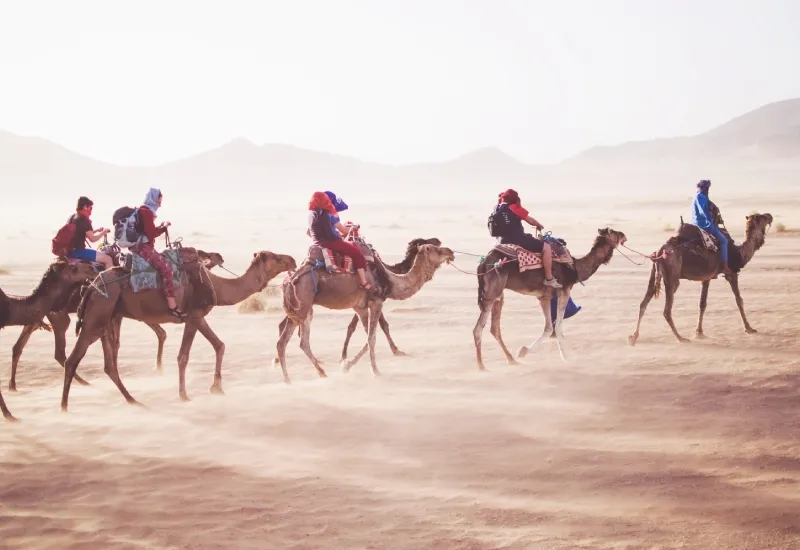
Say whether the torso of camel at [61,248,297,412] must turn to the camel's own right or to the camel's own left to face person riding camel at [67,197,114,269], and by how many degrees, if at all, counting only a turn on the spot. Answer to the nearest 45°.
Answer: approximately 135° to the camel's own left

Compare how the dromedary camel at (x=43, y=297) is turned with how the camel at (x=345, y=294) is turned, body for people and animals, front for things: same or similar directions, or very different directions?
same or similar directions

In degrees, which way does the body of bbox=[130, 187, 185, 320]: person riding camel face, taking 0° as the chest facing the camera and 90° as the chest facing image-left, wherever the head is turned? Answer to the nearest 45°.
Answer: approximately 270°

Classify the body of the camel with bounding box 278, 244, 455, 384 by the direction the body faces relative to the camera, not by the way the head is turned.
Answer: to the viewer's right

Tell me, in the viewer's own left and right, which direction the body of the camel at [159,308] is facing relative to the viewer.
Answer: facing to the right of the viewer

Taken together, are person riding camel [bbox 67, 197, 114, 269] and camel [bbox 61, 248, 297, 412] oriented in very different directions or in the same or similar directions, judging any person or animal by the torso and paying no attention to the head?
same or similar directions

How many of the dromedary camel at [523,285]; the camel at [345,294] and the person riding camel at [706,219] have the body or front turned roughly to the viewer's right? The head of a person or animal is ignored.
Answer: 3

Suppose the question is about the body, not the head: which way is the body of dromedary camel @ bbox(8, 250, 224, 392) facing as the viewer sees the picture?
to the viewer's right

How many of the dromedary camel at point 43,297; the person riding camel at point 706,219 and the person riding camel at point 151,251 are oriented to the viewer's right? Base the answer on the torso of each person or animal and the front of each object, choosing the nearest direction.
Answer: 3

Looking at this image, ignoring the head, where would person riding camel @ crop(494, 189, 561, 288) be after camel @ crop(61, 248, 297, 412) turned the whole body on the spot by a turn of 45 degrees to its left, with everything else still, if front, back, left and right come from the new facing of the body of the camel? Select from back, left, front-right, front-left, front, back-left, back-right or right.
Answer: front-right

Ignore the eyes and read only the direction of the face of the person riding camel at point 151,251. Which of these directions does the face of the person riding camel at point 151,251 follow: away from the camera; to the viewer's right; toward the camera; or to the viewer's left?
to the viewer's right

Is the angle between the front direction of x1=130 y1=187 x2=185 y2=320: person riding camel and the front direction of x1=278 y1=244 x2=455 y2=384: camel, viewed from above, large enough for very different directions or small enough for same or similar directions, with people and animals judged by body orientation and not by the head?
same or similar directions

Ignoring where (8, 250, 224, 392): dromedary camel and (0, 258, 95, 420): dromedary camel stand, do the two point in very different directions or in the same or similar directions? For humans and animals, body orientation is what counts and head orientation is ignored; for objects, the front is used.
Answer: same or similar directions

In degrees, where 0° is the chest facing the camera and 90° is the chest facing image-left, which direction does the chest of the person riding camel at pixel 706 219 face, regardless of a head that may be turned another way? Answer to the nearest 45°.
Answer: approximately 270°

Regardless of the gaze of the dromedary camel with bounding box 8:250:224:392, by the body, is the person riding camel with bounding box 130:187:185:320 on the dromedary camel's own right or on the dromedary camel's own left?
on the dromedary camel's own right

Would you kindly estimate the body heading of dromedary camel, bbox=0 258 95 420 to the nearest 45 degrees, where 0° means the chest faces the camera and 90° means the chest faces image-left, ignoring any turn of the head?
approximately 270°

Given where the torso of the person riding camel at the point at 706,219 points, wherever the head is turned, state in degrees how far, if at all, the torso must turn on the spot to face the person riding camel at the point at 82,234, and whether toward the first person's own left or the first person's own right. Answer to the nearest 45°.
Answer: approximately 135° to the first person's own right

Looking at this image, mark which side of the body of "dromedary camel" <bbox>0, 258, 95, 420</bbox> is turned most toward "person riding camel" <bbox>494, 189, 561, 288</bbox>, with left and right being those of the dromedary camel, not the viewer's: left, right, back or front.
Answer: front

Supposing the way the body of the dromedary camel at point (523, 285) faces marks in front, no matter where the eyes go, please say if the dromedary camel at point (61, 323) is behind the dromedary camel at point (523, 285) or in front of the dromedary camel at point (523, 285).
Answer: behind

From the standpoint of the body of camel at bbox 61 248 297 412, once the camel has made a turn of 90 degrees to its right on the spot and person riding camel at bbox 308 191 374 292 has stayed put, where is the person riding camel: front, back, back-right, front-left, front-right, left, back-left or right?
left
